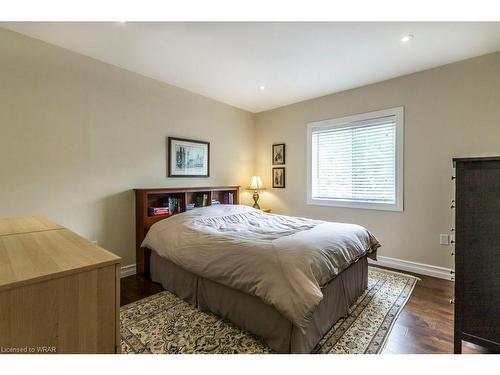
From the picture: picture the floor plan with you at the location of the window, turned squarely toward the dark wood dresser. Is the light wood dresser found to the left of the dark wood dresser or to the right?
right

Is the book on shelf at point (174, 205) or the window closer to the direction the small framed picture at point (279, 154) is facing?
the book on shelf

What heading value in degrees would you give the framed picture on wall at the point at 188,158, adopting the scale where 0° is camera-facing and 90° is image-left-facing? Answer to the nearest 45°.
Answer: approximately 315°

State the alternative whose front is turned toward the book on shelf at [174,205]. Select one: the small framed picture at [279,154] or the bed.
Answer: the small framed picture

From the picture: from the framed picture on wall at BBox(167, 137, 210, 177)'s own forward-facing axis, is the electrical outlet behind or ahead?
ahead

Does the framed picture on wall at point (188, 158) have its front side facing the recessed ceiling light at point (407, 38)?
yes

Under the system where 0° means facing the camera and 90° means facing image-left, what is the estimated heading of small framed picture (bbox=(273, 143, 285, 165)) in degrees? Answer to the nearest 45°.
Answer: approximately 45°

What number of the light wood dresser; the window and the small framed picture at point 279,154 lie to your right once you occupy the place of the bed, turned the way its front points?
1

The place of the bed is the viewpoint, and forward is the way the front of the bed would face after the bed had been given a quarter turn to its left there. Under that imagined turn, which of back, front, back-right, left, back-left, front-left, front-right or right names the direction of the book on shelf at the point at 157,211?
left

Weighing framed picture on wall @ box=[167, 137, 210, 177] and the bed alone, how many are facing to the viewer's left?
0

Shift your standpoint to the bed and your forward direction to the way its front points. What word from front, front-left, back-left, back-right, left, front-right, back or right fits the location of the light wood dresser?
right

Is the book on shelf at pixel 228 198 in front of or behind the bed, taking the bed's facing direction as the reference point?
behind

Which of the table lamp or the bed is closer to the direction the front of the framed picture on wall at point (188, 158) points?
the bed

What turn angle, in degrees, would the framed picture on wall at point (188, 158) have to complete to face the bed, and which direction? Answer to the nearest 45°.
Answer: approximately 45° to its right

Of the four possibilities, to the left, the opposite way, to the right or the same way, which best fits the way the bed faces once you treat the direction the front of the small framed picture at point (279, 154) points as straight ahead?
to the left
